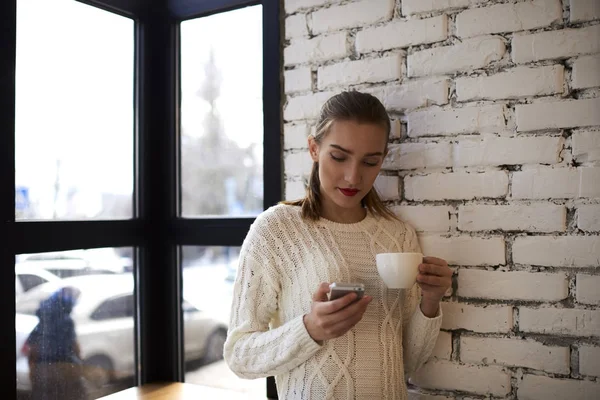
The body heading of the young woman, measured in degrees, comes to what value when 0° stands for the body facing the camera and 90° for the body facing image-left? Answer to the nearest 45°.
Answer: approximately 315°
